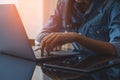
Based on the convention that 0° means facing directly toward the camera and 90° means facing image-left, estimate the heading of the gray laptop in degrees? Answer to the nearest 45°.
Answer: approximately 225°
